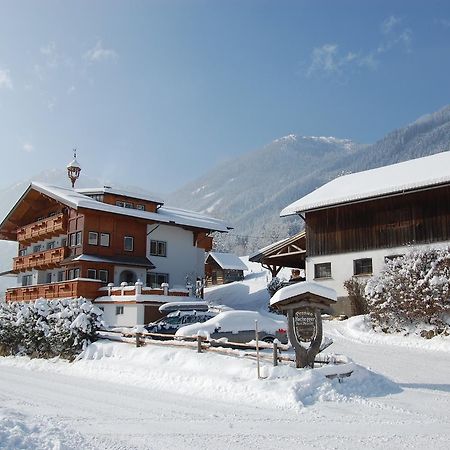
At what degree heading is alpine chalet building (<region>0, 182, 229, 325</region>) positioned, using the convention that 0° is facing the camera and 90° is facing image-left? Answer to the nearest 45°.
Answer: approximately 45°

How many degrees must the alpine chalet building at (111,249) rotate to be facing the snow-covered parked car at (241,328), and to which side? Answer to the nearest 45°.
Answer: approximately 45° to its left

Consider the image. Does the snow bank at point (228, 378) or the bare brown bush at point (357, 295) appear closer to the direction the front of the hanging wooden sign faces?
the snow bank

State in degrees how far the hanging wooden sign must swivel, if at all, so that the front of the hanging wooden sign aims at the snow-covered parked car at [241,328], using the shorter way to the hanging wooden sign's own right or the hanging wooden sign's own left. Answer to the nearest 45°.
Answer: approximately 135° to the hanging wooden sign's own right

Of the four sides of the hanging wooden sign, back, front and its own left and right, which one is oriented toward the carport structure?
back

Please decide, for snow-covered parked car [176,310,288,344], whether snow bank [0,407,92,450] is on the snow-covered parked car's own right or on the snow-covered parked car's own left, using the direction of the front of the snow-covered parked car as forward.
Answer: on the snow-covered parked car's own left

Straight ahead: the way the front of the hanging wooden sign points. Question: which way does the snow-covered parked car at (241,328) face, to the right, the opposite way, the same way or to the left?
to the right

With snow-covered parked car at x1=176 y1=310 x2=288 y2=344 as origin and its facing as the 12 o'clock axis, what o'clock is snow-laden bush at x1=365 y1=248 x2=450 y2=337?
The snow-laden bush is roughly at 5 o'clock from the snow-covered parked car.

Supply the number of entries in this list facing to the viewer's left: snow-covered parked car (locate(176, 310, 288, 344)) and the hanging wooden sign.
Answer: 1

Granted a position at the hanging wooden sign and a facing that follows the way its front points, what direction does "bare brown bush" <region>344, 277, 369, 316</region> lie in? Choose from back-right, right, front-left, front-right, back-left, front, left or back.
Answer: back

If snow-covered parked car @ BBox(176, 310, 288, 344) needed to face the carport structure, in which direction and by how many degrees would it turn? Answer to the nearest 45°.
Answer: approximately 90° to its right

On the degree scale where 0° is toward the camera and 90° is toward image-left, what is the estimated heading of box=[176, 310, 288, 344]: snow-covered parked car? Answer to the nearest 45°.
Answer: approximately 90°

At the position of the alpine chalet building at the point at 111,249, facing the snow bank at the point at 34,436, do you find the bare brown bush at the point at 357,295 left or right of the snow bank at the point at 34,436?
left
